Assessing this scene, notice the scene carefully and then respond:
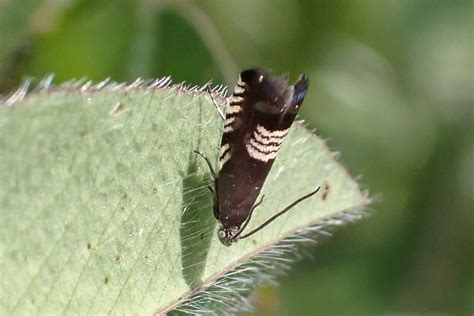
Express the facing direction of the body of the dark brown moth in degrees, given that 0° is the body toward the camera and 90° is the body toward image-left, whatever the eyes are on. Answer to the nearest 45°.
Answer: approximately 0°
